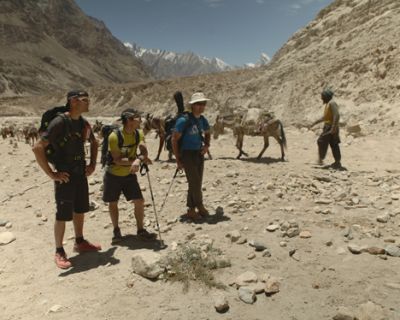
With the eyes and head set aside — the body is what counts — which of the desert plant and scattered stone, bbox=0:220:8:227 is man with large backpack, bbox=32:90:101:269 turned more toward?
the desert plant

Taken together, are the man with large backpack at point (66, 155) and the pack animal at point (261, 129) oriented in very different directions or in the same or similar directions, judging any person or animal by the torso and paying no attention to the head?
very different directions

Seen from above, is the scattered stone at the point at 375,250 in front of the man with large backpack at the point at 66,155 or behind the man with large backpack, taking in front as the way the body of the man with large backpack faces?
in front

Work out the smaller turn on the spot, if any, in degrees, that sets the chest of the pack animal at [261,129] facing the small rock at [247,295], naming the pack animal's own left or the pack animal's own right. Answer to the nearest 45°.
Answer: approximately 90° to the pack animal's own left

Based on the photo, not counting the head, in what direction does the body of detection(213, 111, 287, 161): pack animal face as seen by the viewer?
to the viewer's left

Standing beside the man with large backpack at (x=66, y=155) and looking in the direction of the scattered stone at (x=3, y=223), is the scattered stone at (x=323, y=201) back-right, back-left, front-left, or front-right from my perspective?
back-right

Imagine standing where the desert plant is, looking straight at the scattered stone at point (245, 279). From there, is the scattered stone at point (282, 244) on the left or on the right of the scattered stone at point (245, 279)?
left

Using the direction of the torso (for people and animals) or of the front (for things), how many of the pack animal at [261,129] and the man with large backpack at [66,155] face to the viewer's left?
1

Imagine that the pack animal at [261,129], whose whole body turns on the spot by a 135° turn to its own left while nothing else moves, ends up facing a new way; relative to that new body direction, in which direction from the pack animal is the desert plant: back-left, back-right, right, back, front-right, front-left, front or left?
front-right

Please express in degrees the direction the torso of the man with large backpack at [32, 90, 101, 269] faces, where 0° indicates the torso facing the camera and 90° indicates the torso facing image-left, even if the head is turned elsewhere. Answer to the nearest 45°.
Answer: approximately 315°

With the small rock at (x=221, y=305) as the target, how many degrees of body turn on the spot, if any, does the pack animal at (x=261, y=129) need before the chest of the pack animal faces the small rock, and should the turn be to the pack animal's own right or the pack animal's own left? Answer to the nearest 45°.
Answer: approximately 90° to the pack animal's own left

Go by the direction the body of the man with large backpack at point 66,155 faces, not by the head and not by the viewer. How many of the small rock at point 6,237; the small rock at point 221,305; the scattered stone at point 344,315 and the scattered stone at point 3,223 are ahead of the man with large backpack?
2

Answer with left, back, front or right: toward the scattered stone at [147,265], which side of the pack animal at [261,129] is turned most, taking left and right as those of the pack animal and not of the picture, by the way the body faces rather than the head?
left
